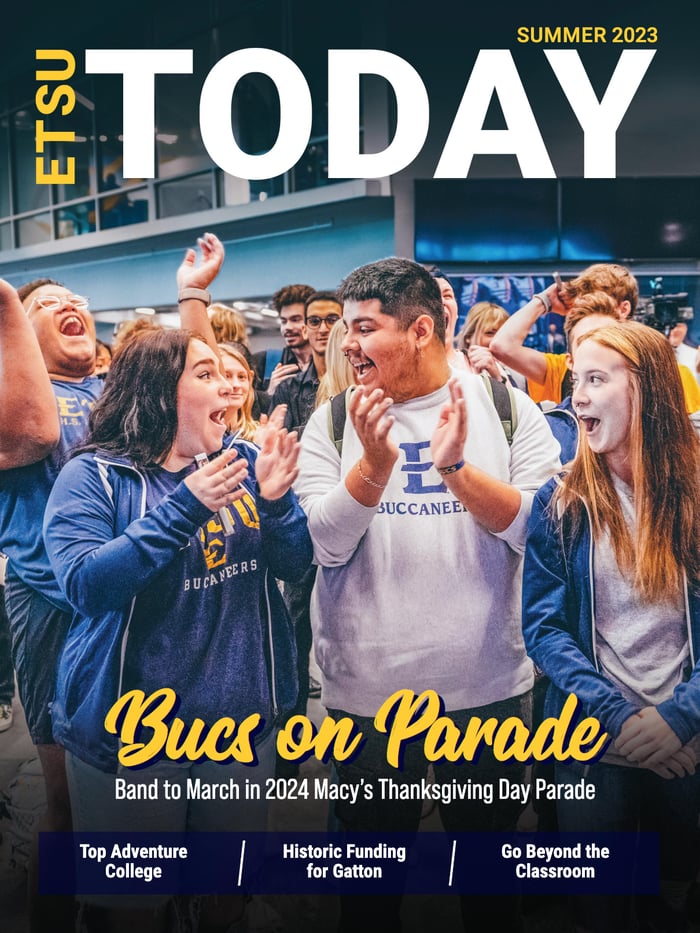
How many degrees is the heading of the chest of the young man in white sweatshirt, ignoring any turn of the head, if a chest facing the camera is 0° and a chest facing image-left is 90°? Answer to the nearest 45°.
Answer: approximately 0°

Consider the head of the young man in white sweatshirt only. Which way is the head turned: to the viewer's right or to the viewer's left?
to the viewer's left
